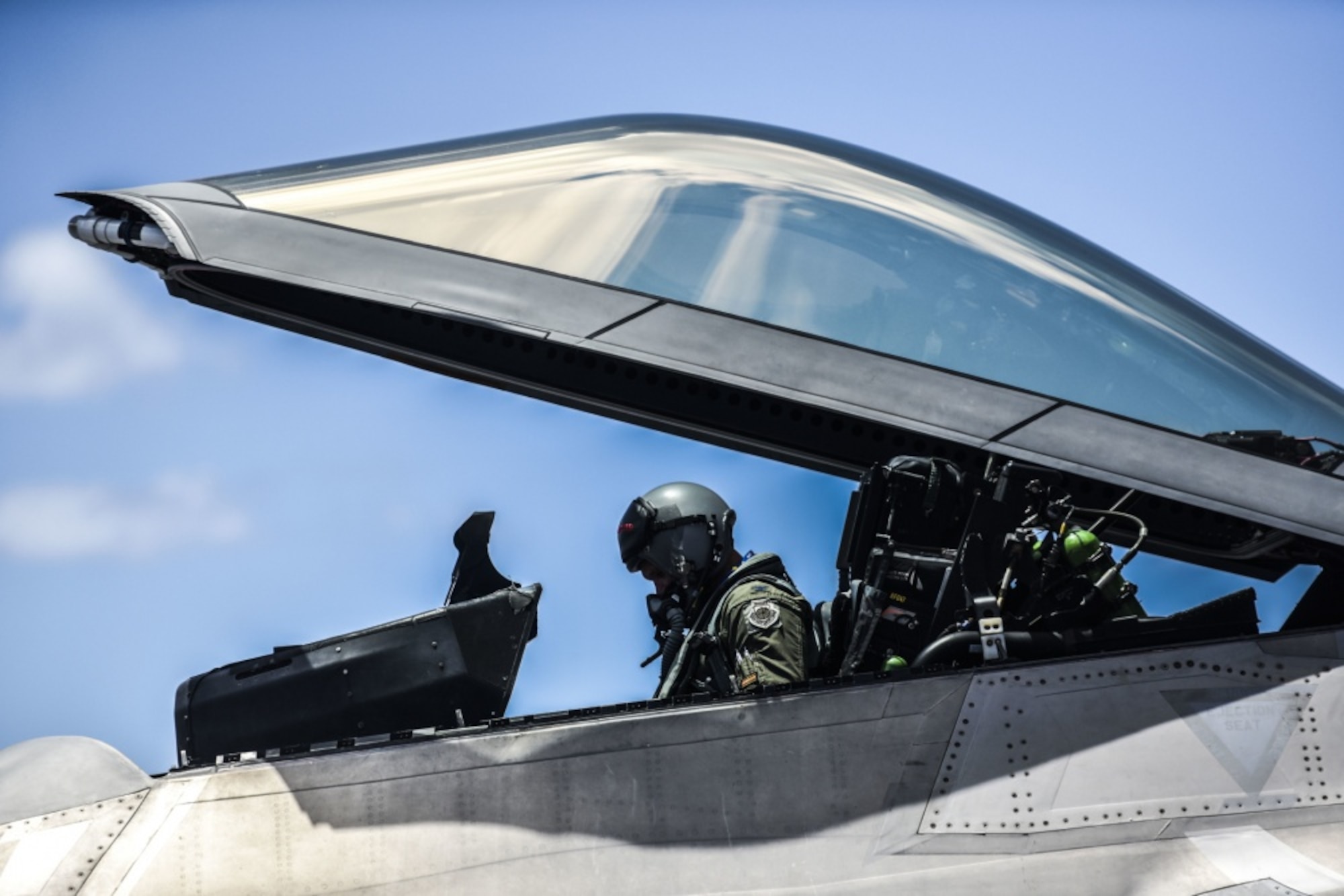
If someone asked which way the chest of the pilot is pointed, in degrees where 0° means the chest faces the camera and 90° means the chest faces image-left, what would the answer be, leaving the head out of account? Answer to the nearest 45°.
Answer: approximately 90°

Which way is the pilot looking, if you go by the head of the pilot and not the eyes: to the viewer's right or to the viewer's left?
to the viewer's left
